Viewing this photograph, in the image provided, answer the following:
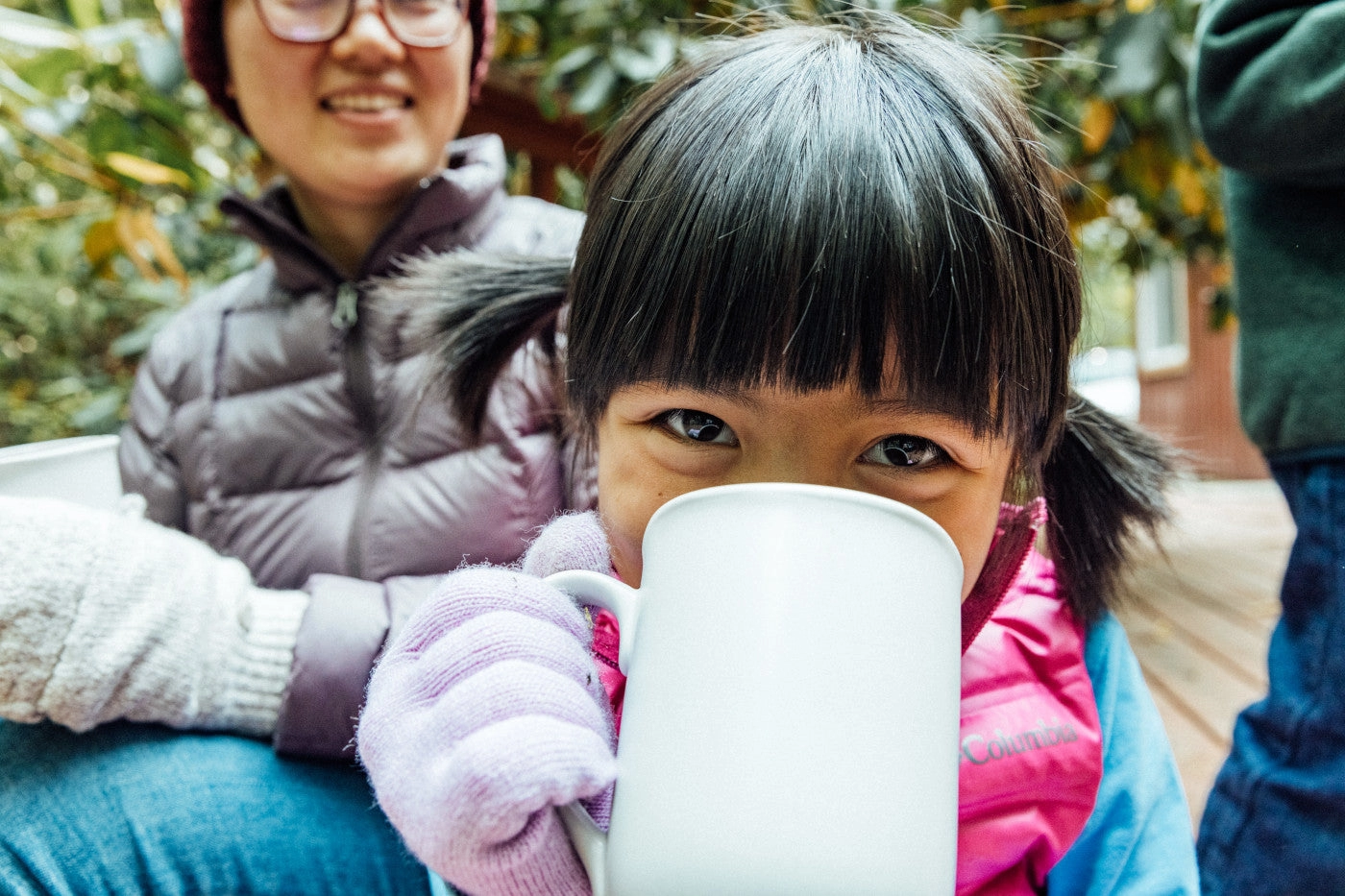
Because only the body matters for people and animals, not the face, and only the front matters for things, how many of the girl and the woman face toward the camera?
2

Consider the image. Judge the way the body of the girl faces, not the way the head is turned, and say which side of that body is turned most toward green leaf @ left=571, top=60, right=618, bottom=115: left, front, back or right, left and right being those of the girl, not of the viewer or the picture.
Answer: back

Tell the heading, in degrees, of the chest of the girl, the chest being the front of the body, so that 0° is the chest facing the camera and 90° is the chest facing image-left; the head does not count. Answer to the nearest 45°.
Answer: approximately 0°

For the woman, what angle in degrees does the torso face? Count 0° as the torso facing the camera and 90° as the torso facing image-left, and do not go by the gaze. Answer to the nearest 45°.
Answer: approximately 0°

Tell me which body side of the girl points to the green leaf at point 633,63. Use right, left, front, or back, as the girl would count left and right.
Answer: back
